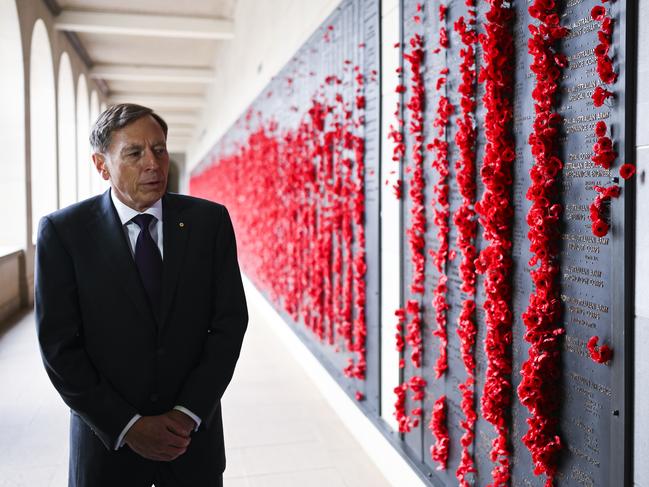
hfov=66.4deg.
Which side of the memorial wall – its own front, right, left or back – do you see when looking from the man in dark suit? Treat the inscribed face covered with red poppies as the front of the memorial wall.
front

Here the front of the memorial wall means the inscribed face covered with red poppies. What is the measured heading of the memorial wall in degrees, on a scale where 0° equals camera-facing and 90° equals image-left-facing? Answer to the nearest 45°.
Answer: approximately 45°

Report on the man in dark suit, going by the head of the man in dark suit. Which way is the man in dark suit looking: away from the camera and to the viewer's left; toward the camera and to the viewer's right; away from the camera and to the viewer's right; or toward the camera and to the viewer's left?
toward the camera and to the viewer's right
